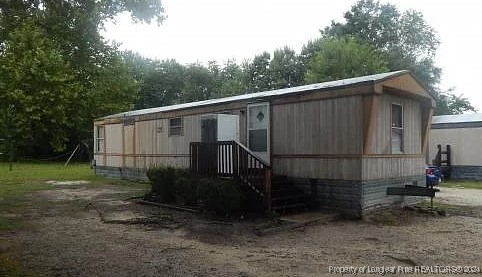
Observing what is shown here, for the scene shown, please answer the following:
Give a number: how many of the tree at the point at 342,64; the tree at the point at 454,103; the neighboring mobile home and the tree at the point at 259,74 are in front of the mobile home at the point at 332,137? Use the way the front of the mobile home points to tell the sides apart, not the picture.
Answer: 0

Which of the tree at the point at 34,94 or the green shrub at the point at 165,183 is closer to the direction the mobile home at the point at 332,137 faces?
the green shrub

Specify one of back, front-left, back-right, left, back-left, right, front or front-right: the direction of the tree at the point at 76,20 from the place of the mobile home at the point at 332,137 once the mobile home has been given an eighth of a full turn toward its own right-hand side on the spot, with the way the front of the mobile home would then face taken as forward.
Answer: front

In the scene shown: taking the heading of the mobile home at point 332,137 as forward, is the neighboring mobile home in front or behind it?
behind

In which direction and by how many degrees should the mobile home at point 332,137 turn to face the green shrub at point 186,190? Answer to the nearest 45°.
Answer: approximately 45° to its right

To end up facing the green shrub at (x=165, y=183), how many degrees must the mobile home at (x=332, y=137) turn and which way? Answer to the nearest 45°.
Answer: approximately 45° to its right

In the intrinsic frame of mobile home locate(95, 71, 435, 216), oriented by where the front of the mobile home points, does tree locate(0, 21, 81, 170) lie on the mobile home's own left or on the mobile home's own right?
on the mobile home's own right

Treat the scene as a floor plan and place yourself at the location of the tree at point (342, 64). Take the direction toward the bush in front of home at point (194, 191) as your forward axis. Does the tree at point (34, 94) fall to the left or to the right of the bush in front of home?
right

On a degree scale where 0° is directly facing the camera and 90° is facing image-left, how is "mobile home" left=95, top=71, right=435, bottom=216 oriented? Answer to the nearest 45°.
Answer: approximately 45°

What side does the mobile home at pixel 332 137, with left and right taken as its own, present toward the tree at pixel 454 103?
back

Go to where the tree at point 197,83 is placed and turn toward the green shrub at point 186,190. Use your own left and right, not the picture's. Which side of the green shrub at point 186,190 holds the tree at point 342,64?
left

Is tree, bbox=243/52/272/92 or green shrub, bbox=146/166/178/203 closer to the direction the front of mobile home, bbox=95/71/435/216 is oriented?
the green shrub

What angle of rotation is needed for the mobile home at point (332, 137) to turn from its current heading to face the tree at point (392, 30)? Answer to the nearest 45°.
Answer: approximately 135° to its right

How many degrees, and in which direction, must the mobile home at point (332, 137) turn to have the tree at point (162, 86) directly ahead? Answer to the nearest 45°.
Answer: approximately 135° to its right

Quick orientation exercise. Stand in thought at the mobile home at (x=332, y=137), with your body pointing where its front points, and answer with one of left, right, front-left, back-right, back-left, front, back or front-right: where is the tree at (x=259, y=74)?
back-right

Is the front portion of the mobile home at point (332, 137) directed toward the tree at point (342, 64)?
no
